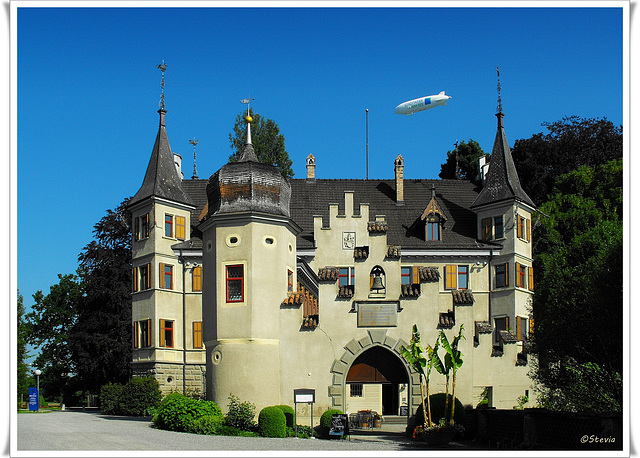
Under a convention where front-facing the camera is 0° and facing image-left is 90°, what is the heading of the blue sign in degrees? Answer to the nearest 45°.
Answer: approximately 0°

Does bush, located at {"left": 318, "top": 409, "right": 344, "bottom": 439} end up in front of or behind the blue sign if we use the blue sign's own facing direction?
in front

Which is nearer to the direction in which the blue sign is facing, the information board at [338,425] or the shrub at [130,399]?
the information board

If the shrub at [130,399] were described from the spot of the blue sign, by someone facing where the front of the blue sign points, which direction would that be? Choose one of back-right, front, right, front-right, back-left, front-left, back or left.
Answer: front-left

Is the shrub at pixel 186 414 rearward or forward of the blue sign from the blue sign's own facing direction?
forward
